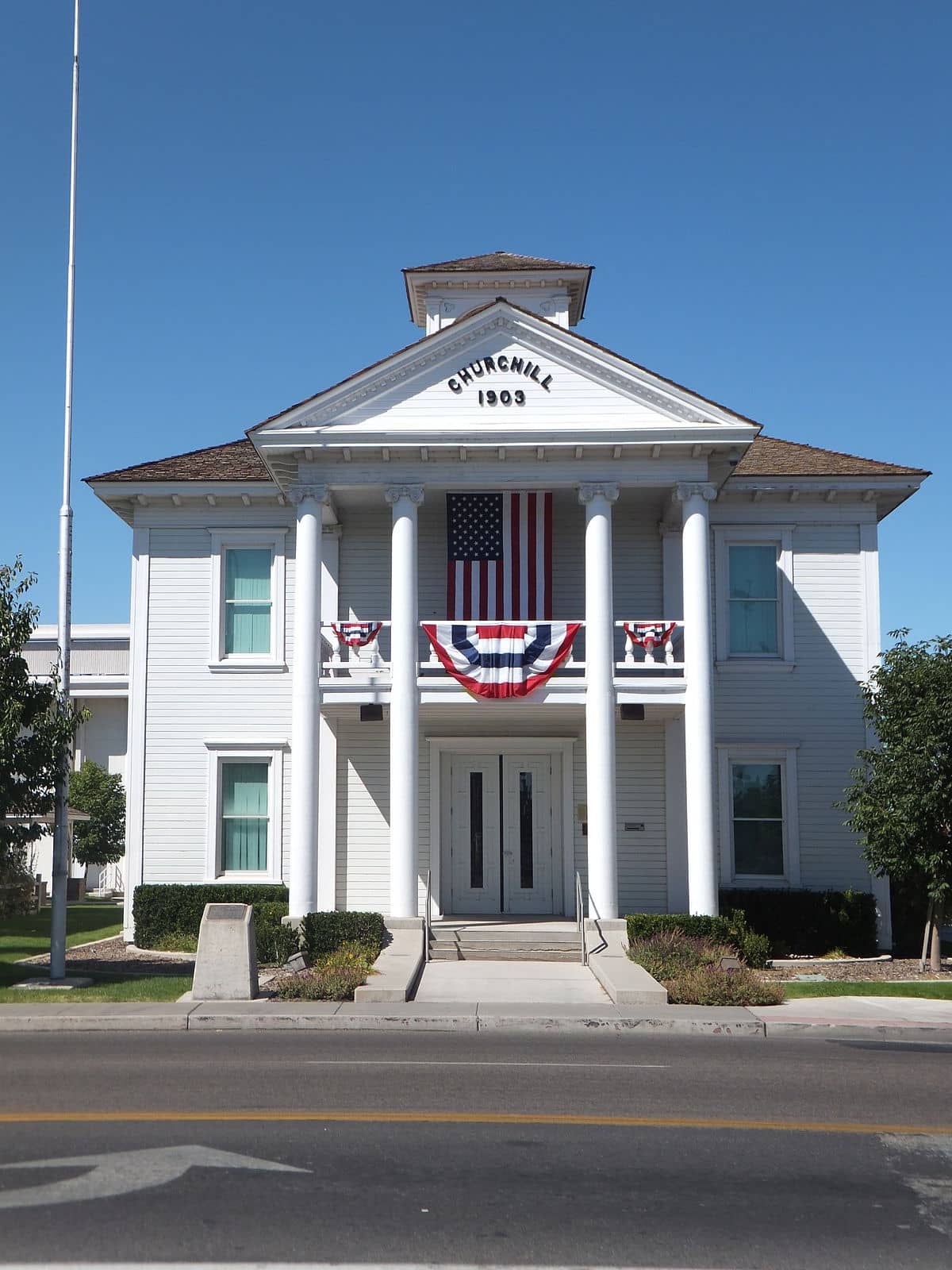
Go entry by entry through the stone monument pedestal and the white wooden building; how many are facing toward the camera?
2

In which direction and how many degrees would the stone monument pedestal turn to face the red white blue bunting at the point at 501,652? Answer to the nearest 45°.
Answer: approximately 135° to its left

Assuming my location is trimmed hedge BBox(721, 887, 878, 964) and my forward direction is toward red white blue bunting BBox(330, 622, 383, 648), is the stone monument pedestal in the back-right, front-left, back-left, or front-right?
front-left

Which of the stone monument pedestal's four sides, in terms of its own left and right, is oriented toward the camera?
front

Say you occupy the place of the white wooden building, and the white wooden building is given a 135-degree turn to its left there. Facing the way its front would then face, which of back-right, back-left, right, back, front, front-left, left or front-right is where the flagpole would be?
back

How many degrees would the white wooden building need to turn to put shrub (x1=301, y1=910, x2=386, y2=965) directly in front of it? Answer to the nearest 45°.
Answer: approximately 45° to its right

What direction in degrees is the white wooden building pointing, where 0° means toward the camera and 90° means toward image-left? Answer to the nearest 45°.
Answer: approximately 0°

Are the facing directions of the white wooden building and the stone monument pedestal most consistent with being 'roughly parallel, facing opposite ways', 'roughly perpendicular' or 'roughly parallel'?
roughly parallel
